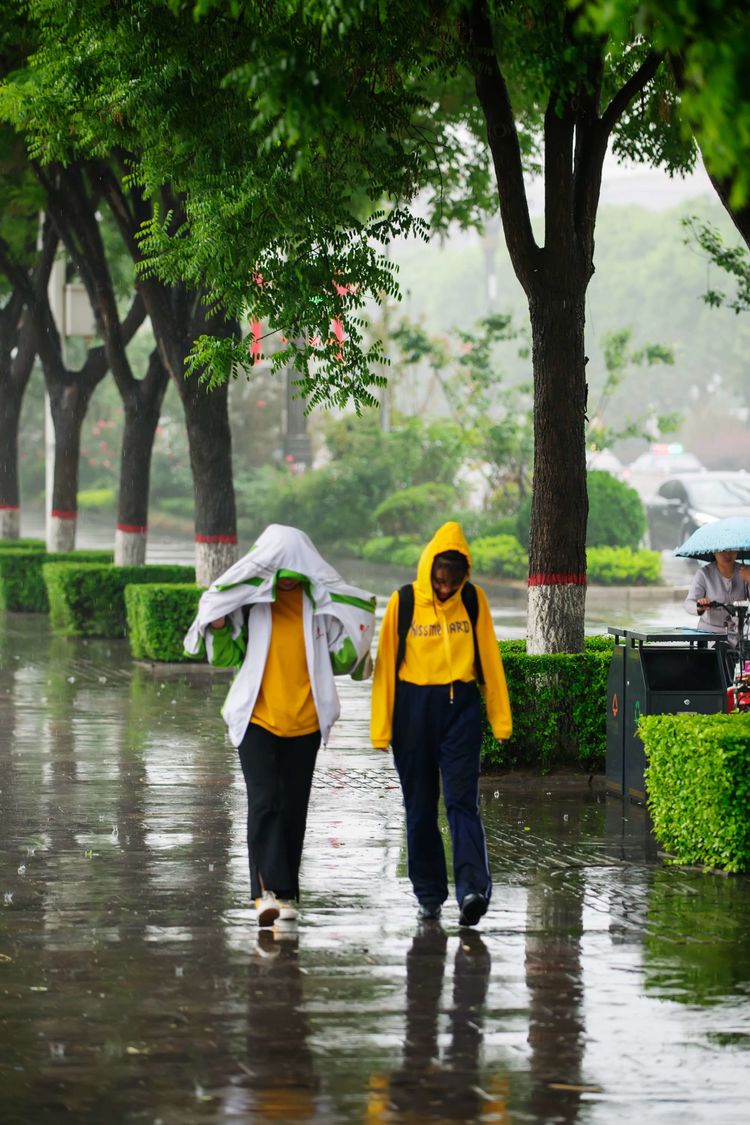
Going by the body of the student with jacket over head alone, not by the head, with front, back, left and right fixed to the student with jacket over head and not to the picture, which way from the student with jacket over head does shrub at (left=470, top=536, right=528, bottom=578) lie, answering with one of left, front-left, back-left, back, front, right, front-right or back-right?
back

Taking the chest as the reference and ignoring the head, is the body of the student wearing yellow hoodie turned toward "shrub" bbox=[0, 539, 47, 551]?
no

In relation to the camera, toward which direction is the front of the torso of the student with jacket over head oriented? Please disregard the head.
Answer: toward the camera

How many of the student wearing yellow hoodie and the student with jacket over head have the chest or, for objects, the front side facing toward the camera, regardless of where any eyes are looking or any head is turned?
2

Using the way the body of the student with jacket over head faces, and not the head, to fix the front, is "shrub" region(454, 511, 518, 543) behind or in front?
behind

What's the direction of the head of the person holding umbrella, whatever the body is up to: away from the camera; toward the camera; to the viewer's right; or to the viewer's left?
toward the camera

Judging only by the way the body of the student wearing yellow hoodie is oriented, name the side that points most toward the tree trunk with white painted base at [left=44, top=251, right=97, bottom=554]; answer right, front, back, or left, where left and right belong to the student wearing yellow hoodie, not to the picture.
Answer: back

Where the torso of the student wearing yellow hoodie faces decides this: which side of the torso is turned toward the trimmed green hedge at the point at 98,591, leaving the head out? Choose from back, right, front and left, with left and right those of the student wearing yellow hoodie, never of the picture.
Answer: back

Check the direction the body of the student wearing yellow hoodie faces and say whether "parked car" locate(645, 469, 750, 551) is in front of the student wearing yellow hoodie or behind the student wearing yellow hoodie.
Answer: behind

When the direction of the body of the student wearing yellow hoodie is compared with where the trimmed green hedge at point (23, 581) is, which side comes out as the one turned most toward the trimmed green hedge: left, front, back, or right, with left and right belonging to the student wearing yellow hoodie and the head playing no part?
back

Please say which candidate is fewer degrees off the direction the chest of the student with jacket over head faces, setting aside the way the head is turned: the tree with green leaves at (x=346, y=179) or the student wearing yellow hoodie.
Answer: the student wearing yellow hoodie

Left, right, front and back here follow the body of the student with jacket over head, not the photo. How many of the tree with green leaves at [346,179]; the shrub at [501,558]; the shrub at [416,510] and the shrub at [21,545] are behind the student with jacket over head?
4

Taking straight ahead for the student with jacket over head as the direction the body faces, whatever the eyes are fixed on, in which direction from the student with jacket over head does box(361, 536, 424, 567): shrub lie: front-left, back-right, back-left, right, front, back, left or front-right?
back

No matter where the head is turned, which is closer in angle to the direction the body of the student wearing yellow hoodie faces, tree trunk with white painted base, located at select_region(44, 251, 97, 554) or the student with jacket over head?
the student with jacket over head

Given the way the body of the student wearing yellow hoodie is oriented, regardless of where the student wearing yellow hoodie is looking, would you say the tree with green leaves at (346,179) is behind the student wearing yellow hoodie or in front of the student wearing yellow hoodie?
behind

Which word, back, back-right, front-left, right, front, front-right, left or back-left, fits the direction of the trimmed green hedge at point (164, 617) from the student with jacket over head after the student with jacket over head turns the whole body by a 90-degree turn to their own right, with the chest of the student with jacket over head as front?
right

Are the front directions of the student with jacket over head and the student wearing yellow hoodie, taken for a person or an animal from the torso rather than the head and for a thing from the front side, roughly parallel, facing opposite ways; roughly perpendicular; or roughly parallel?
roughly parallel

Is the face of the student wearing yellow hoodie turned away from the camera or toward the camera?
toward the camera
